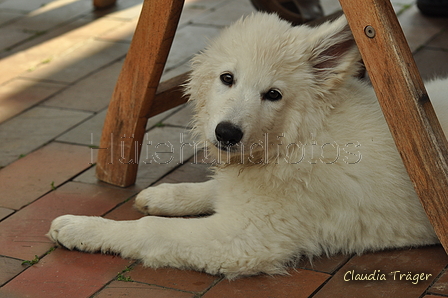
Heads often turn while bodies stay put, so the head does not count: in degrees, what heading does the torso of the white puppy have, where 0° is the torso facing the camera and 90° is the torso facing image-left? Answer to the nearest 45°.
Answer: approximately 90°

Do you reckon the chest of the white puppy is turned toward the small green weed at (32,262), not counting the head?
yes
